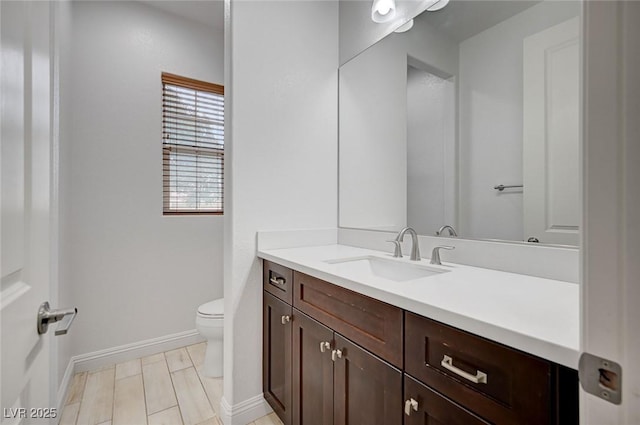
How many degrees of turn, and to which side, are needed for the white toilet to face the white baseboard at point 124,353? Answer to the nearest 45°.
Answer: approximately 90° to its right

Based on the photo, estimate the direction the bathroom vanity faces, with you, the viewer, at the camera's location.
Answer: facing the viewer and to the left of the viewer

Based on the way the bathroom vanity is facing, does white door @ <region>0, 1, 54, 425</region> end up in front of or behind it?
in front

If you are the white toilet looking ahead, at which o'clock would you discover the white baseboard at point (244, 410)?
The white baseboard is roughly at 10 o'clock from the white toilet.

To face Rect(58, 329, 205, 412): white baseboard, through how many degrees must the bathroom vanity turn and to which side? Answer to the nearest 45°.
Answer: approximately 45° to its right

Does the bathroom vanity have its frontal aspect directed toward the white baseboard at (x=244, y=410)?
no

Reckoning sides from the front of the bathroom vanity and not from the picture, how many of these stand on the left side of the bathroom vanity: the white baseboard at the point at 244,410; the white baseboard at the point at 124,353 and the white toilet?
0

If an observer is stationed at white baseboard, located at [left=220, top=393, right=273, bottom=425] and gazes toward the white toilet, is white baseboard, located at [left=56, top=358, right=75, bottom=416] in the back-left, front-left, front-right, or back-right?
front-left

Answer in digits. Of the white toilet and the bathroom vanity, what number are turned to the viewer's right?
0

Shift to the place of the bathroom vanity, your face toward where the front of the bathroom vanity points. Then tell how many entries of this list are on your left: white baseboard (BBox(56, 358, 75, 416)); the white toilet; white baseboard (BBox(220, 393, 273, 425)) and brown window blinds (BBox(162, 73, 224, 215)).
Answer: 0
